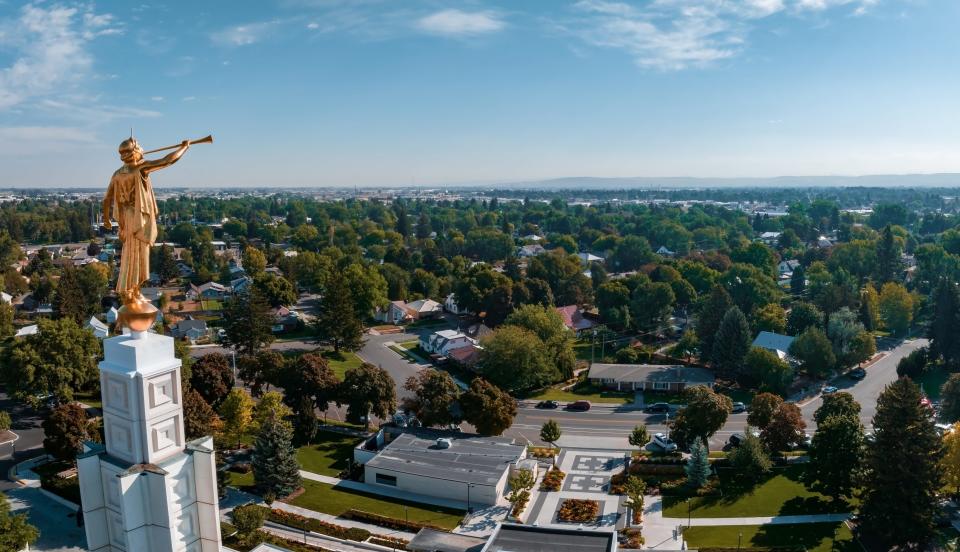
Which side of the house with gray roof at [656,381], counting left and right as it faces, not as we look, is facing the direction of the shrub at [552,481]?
front

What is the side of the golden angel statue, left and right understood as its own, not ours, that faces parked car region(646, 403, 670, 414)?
front

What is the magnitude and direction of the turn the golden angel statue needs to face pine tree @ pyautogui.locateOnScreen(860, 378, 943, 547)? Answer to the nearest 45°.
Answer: approximately 45° to its right

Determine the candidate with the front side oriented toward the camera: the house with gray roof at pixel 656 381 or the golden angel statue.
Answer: the house with gray roof

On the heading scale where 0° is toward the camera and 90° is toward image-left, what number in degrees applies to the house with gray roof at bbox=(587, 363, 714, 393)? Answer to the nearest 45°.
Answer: approximately 0°

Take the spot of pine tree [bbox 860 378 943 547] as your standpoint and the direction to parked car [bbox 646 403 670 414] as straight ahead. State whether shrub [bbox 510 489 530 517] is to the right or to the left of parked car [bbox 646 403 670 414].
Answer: left

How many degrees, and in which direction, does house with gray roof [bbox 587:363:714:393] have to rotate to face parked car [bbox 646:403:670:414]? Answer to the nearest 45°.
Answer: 0° — it already faces it

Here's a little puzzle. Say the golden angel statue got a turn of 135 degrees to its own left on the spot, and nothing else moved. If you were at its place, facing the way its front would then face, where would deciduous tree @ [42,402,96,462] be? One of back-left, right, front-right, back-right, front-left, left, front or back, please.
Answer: right

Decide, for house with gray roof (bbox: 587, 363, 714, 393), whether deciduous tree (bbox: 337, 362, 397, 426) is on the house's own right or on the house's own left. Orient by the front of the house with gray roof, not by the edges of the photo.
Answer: on the house's own right

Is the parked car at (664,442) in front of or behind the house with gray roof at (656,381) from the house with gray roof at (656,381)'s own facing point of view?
in front

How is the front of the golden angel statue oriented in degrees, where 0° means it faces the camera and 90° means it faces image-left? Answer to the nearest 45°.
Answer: approximately 225°

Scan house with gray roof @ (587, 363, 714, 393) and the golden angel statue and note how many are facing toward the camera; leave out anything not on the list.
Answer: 1

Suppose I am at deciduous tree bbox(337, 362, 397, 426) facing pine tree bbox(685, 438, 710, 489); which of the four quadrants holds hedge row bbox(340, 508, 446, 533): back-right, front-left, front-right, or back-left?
front-right

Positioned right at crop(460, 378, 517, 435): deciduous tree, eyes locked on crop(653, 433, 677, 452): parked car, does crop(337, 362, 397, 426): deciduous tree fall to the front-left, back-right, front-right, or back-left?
back-left

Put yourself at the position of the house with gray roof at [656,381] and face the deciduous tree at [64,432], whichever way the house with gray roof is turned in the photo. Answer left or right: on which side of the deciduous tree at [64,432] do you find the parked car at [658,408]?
left

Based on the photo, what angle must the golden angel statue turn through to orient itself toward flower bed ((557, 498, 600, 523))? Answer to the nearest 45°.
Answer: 0° — it already faces it
